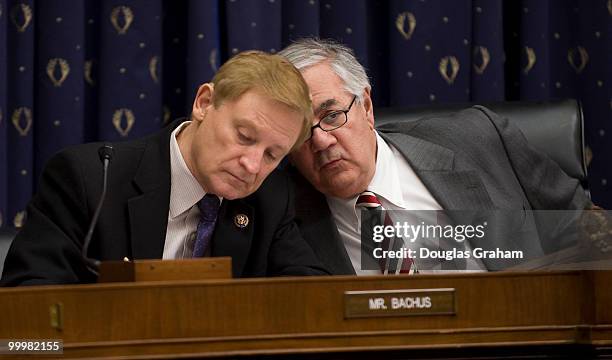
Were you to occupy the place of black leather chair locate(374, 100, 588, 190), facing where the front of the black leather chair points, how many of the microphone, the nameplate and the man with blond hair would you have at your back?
0

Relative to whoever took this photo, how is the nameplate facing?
facing the viewer

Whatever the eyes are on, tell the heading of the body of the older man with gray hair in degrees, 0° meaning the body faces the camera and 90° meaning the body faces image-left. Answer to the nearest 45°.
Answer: approximately 45°

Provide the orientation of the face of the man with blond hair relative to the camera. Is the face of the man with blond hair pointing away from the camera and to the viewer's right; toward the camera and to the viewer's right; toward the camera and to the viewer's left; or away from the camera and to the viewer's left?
toward the camera and to the viewer's right

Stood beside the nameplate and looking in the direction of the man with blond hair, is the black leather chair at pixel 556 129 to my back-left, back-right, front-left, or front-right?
front-right

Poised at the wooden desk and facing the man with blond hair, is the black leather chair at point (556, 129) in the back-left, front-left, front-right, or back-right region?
front-right

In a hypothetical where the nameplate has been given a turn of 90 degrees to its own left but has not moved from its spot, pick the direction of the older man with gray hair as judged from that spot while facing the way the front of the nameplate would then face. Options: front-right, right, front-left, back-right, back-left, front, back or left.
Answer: left

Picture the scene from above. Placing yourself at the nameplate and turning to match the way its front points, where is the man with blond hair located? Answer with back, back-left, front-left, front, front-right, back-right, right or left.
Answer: back-right

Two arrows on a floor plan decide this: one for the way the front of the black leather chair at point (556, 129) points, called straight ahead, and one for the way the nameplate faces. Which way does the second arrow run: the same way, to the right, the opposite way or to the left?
the same way

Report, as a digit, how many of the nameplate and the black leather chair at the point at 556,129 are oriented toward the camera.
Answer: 2

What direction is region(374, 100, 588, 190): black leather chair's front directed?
toward the camera

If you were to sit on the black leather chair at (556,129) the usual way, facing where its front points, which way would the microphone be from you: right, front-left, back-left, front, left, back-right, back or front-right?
front-right

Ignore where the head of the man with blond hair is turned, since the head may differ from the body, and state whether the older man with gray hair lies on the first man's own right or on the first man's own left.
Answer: on the first man's own left

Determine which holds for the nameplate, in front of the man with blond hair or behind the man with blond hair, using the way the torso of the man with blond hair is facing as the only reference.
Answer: in front
